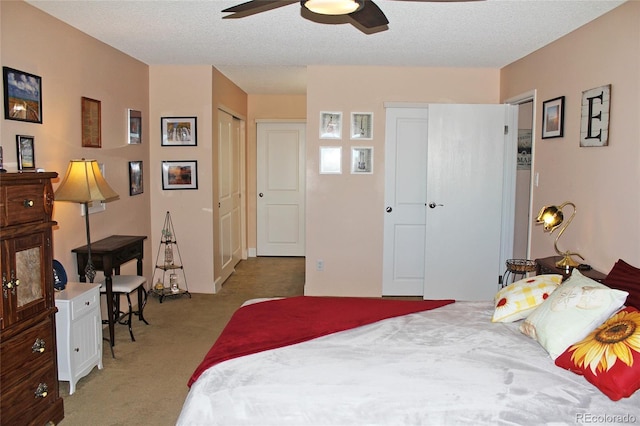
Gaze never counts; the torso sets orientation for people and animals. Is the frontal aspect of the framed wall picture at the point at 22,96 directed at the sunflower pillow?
yes

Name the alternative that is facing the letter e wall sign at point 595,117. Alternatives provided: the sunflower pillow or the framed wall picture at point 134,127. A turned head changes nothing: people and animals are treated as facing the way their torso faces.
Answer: the framed wall picture at point 134,127

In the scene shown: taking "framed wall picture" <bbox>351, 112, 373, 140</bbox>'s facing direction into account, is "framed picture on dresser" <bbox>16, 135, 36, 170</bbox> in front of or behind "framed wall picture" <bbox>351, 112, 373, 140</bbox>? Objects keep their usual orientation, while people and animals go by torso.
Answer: in front

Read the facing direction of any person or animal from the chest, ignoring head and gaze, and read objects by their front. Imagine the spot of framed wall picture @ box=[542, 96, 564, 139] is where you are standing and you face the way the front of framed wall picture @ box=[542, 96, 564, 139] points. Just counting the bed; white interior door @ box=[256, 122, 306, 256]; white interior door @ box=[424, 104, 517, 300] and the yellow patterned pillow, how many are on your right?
2

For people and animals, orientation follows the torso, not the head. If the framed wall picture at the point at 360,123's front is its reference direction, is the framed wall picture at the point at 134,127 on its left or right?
on its right

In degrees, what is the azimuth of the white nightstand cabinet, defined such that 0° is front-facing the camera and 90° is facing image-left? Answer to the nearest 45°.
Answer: approximately 315°

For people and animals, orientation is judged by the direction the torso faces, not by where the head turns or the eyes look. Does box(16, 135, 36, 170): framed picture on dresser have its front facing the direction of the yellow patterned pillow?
yes

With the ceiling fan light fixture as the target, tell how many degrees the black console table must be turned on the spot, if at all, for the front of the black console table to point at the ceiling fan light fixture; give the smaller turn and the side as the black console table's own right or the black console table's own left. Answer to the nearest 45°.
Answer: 0° — it already faces it

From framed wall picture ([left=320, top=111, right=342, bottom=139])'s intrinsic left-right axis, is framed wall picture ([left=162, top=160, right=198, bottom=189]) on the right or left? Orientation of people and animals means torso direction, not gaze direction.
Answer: on its right

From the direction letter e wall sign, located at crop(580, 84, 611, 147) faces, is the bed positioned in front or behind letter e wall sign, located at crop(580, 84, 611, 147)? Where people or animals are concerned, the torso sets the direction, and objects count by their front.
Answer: in front

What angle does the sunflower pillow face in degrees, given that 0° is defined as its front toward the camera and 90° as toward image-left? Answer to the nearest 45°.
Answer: approximately 45°

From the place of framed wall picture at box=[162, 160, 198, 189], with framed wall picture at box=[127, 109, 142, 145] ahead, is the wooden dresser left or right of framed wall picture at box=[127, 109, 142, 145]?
left

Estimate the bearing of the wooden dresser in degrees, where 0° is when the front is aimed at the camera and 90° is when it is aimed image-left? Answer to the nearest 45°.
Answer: approximately 315°

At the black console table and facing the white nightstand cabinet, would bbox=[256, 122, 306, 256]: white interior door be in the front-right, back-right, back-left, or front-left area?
back-left

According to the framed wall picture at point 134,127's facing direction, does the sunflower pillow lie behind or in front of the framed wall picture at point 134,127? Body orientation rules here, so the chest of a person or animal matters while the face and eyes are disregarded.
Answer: in front
